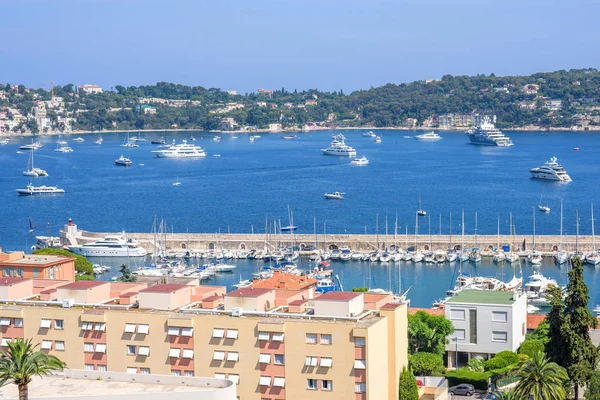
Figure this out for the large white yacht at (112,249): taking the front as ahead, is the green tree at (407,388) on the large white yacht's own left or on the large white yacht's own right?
on the large white yacht's own left

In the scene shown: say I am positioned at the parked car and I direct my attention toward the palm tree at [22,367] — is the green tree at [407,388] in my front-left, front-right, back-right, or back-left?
front-left

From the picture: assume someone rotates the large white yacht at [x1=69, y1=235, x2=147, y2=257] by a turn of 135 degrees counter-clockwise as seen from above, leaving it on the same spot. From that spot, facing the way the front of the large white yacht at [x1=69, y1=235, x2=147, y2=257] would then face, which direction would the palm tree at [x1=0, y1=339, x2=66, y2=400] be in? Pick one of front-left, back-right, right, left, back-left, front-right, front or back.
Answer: front-right

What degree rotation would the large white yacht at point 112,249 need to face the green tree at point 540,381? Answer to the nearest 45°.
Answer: approximately 90° to its left

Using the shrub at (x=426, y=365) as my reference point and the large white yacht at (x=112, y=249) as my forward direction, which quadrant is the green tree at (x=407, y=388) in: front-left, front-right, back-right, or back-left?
back-left

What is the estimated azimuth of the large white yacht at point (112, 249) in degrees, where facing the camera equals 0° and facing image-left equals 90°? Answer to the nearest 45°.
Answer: approximately 90°

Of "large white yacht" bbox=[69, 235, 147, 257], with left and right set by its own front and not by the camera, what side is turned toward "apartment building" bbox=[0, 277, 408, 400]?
left

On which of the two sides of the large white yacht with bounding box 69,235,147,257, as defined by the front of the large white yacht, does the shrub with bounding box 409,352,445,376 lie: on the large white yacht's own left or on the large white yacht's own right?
on the large white yacht's own left

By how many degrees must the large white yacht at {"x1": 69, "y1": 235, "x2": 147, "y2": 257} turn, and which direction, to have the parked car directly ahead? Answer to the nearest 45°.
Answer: approximately 90° to its left

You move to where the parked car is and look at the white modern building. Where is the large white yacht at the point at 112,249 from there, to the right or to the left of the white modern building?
left

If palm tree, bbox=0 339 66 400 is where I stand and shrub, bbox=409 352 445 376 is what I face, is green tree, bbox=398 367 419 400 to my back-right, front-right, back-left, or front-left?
front-right

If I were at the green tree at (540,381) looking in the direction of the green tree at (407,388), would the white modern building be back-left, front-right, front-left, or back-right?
front-right
